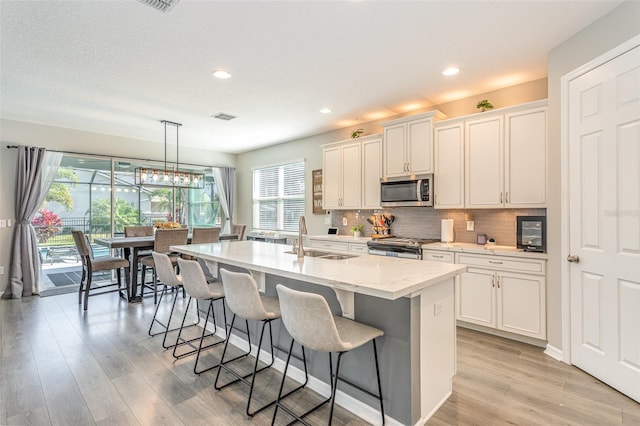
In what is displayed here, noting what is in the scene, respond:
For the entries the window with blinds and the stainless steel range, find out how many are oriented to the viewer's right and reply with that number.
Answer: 0

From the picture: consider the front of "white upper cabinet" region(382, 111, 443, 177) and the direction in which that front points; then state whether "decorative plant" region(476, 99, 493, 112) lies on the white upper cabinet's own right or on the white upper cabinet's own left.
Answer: on the white upper cabinet's own left

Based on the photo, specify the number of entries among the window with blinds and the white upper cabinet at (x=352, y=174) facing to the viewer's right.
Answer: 0

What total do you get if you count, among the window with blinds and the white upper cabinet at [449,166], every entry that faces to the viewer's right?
0

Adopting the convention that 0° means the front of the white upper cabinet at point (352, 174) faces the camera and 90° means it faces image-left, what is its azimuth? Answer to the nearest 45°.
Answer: approximately 45°

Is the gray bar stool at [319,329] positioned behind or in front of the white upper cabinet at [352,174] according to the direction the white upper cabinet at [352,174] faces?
in front

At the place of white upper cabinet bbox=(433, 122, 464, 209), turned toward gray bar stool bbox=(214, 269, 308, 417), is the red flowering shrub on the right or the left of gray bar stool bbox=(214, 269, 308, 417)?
right

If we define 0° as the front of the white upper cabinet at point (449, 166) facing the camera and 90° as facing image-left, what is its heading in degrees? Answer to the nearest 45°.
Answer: approximately 45°

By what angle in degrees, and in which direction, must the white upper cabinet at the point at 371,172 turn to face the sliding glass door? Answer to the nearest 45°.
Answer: approximately 45° to its right
